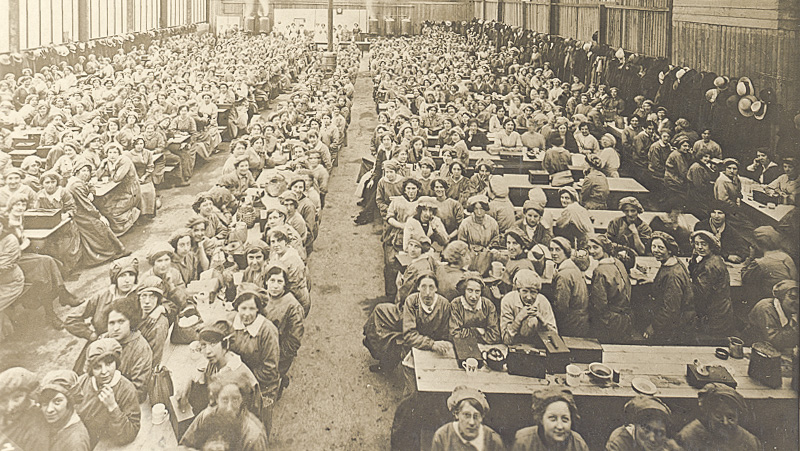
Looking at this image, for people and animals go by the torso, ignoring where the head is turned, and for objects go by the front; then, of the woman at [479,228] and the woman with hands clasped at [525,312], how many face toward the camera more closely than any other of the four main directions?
2

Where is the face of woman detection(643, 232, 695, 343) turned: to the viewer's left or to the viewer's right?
to the viewer's left

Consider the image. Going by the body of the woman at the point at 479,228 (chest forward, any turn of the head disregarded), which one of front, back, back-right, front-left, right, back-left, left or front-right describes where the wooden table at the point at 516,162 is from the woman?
back

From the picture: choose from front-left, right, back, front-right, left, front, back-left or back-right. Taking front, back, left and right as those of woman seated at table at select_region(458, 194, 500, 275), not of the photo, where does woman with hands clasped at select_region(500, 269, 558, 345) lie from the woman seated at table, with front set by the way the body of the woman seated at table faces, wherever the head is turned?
front

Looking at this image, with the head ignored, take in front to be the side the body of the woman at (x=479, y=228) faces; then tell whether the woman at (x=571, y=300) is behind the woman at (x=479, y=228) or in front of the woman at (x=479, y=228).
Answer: in front

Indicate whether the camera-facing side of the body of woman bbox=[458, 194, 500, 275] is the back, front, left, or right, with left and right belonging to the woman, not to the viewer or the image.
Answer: front

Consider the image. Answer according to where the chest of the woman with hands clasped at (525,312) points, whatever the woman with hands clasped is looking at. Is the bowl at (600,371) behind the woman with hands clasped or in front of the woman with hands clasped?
in front

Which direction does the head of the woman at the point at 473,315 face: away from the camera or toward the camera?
toward the camera

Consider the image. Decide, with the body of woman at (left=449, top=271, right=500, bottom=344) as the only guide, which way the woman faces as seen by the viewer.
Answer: toward the camera

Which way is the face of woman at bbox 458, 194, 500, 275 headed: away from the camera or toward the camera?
toward the camera
